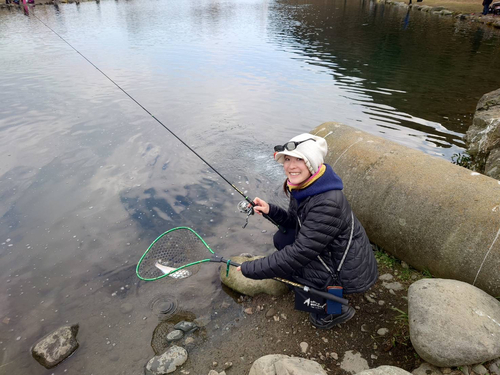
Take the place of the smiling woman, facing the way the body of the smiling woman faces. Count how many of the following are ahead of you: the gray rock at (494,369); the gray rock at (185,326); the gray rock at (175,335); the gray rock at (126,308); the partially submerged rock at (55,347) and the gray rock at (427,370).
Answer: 4

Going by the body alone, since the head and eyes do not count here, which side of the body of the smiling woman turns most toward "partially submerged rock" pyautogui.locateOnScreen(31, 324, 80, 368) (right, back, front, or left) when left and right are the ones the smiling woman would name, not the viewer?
front

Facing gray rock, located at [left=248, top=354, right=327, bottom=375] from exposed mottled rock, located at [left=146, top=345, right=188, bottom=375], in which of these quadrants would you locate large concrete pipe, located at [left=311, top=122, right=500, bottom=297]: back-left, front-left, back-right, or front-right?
front-left

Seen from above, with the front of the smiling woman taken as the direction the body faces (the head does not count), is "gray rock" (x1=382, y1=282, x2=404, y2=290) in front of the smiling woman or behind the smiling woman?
behind

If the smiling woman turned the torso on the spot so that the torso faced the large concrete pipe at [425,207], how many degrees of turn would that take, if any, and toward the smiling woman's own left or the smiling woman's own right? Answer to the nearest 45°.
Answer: approximately 135° to the smiling woman's own right

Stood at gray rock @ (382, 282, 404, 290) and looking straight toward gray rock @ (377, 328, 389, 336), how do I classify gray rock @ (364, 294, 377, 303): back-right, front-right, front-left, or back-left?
front-right

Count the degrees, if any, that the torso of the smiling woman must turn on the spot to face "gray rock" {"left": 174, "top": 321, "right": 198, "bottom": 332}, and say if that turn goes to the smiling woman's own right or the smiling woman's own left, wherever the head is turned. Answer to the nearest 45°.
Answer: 0° — they already face it

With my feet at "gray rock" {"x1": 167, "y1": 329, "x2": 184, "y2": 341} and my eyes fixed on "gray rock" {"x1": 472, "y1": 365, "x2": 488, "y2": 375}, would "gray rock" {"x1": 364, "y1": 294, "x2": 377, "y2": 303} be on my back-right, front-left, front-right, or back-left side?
front-left

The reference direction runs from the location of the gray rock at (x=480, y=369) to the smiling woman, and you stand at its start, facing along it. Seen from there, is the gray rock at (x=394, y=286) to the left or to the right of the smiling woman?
right

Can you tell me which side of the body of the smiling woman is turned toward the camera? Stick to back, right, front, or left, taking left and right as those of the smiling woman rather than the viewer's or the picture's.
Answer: left

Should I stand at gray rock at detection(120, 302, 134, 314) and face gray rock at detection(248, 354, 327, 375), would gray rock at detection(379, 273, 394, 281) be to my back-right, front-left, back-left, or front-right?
front-left

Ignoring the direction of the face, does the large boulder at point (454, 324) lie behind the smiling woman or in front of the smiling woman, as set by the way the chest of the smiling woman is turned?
behind

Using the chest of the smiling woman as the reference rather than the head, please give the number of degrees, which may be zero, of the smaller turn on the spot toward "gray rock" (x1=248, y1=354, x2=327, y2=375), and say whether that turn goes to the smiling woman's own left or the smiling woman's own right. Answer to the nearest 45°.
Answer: approximately 90° to the smiling woman's own left
